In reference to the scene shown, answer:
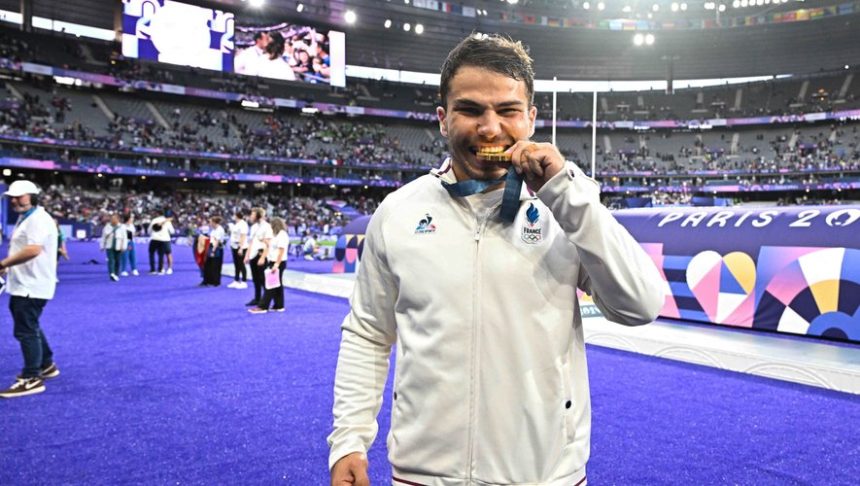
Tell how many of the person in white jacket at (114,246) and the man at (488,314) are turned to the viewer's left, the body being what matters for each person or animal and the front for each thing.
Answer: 0

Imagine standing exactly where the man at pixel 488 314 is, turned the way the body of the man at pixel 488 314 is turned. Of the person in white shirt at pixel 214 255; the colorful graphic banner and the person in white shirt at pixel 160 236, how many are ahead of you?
0

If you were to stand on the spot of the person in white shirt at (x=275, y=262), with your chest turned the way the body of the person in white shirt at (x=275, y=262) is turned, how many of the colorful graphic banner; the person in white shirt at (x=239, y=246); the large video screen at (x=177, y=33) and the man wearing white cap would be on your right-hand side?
2

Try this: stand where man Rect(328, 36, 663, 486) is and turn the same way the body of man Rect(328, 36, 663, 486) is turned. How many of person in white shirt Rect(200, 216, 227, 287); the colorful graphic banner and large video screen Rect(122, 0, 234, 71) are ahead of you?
0

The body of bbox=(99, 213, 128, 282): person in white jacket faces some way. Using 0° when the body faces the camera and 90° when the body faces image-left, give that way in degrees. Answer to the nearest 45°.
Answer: approximately 0°

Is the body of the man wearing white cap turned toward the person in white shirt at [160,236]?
no

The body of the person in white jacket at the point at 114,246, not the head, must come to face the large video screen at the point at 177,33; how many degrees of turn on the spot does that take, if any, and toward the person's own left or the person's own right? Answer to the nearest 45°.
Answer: approximately 180°

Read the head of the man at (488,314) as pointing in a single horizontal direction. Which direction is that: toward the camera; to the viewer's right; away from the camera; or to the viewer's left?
toward the camera

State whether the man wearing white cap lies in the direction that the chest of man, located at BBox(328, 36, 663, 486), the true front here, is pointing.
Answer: no

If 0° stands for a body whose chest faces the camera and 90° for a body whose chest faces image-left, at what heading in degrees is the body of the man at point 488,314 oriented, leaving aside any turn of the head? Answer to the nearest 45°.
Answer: approximately 0°

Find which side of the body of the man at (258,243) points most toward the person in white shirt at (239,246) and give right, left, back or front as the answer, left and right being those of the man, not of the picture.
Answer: right

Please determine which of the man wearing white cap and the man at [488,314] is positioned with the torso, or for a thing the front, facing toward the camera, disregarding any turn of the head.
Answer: the man

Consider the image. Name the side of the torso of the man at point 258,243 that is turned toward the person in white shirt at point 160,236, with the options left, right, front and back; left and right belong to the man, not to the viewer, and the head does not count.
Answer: right
